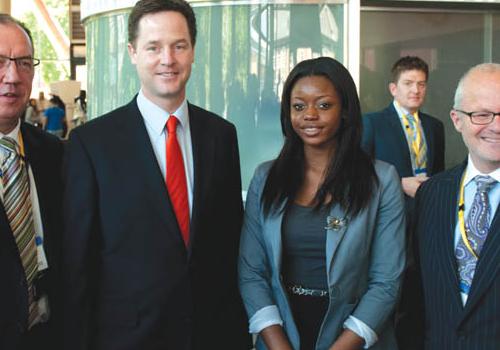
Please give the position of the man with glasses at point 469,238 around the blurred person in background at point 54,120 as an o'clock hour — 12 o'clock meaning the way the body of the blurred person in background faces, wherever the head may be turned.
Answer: The man with glasses is roughly at 6 o'clock from the blurred person in background.

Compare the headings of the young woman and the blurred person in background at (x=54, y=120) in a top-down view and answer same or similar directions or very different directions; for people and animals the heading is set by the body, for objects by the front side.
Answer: very different directions

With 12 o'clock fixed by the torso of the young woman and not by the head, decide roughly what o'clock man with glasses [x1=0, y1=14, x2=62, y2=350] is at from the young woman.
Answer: The man with glasses is roughly at 3 o'clock from the young woman.

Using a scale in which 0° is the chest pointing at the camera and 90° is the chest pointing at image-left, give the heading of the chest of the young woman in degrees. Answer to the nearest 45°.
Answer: approximately 0°

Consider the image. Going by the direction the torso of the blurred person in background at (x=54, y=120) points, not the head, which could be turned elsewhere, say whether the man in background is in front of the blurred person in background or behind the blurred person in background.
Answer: behind

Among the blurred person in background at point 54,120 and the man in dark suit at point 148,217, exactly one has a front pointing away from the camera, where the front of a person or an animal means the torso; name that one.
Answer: the blurred person in background

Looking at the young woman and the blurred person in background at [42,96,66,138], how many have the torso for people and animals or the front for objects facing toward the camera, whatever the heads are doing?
1

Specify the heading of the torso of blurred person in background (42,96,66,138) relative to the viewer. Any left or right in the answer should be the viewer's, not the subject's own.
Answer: facing away from the viewer
